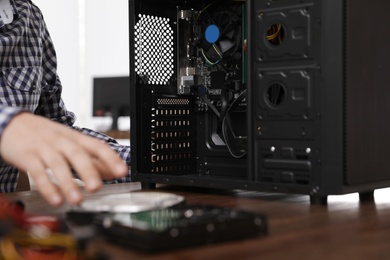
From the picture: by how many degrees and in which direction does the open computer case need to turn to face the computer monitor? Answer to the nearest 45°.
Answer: approximately 135° to its left

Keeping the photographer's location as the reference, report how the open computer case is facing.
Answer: facing the viewer and to the right of the viewer
